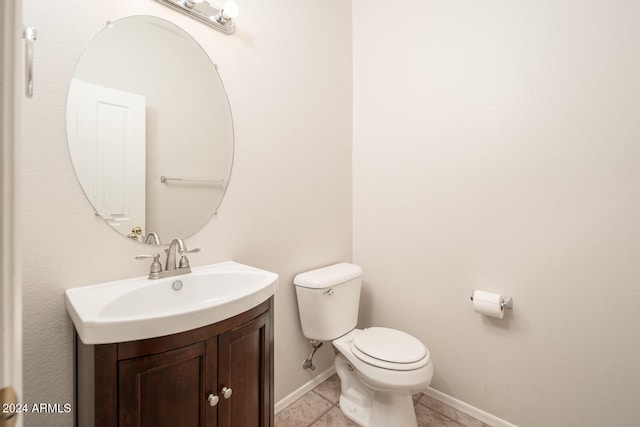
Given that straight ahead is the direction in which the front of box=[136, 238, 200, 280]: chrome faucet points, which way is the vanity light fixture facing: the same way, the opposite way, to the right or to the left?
the same way

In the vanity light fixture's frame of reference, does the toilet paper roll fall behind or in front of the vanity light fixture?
in front

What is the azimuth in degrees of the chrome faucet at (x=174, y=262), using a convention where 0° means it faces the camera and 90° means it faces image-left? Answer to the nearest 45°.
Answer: approximately 315°

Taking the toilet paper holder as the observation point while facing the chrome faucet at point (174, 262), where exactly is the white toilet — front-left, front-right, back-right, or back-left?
front-right

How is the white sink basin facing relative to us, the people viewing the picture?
facing the viewer and to the right of the viewer

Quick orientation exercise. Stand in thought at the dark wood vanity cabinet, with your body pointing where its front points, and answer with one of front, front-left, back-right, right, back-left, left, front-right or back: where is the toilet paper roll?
front-left

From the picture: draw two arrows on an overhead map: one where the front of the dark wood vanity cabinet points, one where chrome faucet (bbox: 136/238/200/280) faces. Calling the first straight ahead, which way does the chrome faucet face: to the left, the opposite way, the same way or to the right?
the same way

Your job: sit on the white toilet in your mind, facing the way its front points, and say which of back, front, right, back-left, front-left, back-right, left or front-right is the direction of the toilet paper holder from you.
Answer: front-left

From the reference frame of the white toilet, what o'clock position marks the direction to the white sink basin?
The white sink basin is roughly at 3 o'clock from the white toilet.

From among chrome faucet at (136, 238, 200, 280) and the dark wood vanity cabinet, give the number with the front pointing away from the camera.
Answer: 0

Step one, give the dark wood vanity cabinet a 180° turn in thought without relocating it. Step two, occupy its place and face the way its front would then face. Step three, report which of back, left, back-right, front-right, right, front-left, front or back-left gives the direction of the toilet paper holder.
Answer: back-right

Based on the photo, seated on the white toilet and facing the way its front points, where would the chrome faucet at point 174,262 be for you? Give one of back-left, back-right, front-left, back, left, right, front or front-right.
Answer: right
